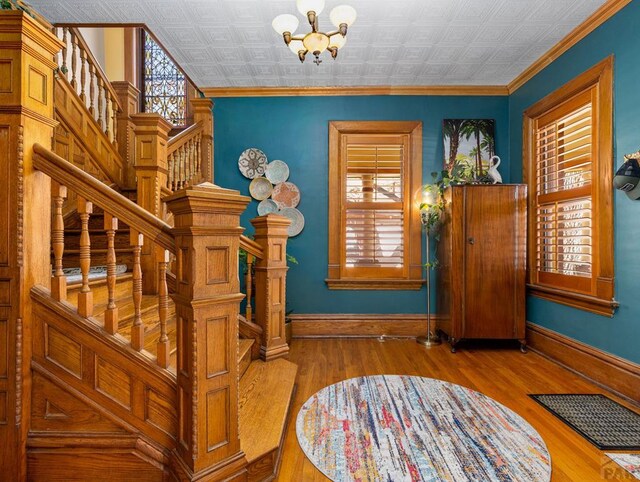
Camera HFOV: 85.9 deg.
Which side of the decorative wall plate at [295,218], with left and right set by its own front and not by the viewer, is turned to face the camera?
front

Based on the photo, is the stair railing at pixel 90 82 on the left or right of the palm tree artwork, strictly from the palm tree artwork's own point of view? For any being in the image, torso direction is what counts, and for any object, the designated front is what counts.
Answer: on its right

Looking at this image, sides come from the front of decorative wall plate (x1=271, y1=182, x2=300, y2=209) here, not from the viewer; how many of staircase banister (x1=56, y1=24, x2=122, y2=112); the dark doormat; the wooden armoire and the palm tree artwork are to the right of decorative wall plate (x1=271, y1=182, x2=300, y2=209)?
1

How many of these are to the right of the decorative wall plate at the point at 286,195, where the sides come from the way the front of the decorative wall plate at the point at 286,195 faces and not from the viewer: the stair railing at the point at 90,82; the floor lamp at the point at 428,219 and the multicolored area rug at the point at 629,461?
1

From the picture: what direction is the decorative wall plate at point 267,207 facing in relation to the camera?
toward the camera

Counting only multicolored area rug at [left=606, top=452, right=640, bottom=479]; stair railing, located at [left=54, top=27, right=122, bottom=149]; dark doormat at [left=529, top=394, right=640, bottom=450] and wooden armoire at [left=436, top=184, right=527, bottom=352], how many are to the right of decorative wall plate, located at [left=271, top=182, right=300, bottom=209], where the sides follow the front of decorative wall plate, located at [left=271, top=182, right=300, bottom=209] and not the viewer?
1

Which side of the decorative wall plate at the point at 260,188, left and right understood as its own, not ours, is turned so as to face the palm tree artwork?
left

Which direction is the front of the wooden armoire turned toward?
toward the camera

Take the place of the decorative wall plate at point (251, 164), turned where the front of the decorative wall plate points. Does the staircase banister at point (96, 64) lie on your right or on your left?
on your right

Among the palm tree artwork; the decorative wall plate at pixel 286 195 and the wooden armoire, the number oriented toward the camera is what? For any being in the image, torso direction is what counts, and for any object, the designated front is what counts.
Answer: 3

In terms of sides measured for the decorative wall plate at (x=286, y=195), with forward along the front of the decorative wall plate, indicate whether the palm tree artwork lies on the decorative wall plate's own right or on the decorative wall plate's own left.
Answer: on the decorative wall plate's own left

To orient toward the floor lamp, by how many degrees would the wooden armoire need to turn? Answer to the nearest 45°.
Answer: approximately 90° to its right
